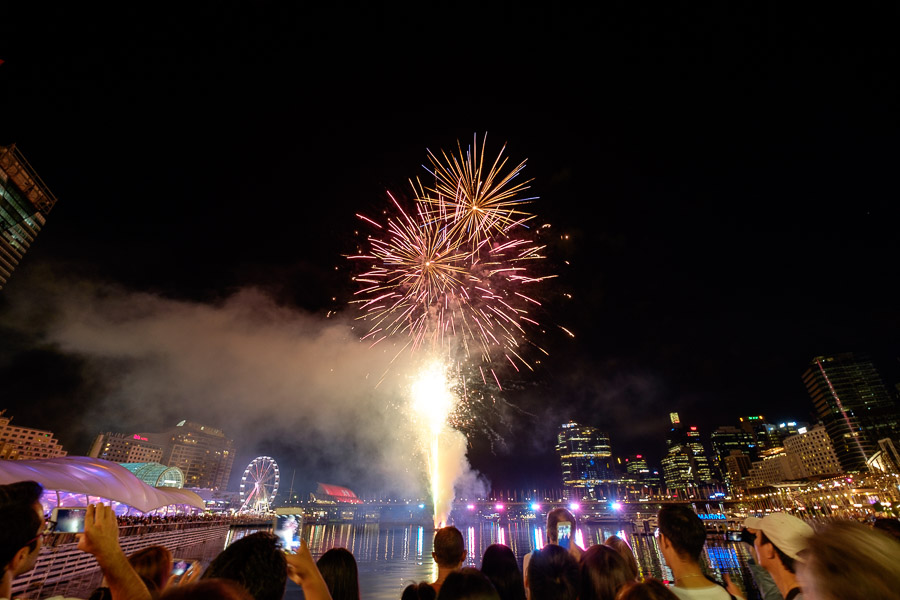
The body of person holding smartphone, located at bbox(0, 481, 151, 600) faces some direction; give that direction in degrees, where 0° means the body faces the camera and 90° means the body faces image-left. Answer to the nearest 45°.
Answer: approximately 225°

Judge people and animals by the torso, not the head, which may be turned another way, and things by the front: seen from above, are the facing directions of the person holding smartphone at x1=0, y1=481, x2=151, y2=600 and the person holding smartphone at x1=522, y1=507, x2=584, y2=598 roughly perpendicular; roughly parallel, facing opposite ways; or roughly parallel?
roughly parallel

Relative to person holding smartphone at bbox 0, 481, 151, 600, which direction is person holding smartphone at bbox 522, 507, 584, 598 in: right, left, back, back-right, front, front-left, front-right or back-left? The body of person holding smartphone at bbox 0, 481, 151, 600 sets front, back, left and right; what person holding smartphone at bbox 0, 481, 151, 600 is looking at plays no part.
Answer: front-right

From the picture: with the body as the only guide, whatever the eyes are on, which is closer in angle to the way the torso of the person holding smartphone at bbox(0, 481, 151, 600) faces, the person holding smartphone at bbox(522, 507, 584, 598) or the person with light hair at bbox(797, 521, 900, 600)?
the person holding smartphone

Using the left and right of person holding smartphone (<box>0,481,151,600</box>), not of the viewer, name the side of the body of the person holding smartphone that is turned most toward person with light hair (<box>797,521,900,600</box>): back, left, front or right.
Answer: right

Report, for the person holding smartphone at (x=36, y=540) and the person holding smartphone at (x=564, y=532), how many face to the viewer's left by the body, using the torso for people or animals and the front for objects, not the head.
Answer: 0

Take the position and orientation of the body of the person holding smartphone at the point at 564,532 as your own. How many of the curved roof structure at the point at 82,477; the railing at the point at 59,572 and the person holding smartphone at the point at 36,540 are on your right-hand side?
0

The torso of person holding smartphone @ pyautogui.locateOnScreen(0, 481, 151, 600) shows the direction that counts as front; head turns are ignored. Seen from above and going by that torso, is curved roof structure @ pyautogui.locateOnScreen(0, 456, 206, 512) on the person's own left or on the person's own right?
on the person's own left

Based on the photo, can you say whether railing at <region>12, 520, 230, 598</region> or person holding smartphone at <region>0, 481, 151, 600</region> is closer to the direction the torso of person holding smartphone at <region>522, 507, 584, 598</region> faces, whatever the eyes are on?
the railing

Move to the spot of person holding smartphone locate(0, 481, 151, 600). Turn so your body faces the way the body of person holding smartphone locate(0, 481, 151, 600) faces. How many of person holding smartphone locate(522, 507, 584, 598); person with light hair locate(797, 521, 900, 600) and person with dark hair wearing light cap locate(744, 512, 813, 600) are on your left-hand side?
0

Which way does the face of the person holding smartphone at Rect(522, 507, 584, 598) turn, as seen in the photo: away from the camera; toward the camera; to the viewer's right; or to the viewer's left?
away from the camera

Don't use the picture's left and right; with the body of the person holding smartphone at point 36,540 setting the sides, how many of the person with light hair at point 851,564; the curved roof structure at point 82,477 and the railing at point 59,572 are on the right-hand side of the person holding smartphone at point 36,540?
1

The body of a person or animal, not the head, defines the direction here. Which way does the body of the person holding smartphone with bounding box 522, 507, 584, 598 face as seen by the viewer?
away from the camera

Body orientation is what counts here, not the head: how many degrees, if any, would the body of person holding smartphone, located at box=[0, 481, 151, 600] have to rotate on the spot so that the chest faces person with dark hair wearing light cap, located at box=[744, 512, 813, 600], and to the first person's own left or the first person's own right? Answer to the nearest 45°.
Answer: approximately 90° to the first person's own right

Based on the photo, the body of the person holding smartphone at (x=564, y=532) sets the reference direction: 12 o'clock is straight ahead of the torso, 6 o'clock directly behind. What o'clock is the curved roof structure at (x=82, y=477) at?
The curved roof structure is roughly at 10 o'clock from the person holding smartphone.
